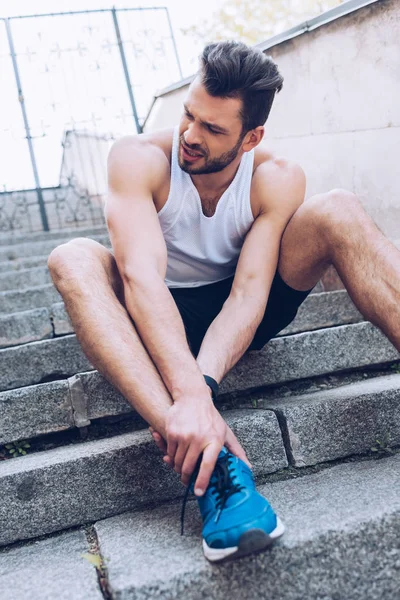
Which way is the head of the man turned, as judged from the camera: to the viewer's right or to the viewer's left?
to the viewer's left

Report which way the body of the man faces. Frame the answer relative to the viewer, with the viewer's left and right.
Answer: facing the viewer

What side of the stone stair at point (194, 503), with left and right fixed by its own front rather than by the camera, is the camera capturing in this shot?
front
